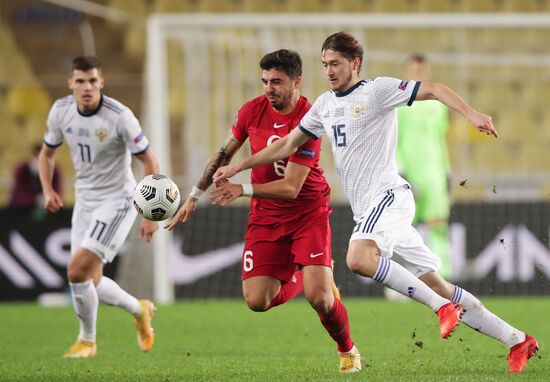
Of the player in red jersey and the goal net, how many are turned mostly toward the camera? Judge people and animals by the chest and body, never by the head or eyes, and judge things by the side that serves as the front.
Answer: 2

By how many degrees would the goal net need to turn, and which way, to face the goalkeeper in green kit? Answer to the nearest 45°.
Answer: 0° — it already faces them

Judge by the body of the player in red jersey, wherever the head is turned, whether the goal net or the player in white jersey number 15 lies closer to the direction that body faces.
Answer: the player in white jersey number 15

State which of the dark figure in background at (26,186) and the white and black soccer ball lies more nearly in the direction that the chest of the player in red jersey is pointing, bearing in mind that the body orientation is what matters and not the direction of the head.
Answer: the white and black soccer ball

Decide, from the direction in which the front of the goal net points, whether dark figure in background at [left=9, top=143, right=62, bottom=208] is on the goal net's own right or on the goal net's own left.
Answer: on the goal net's own right

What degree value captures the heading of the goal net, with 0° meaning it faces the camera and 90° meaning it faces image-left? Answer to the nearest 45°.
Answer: approximately 0°
